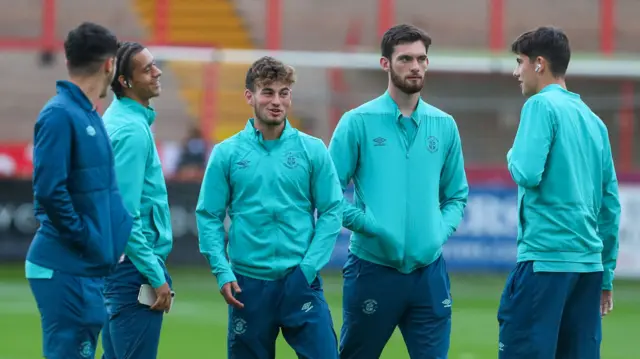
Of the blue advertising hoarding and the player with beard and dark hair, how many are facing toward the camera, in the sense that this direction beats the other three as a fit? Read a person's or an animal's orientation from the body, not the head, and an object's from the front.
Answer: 2

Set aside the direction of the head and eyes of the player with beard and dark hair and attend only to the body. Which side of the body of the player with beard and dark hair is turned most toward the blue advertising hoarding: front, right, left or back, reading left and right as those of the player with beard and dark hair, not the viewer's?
back

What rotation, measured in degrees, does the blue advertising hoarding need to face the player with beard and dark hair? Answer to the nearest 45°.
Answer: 0° — it already faces them

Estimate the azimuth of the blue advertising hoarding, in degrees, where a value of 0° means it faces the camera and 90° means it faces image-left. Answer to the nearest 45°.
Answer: approximately 0°
